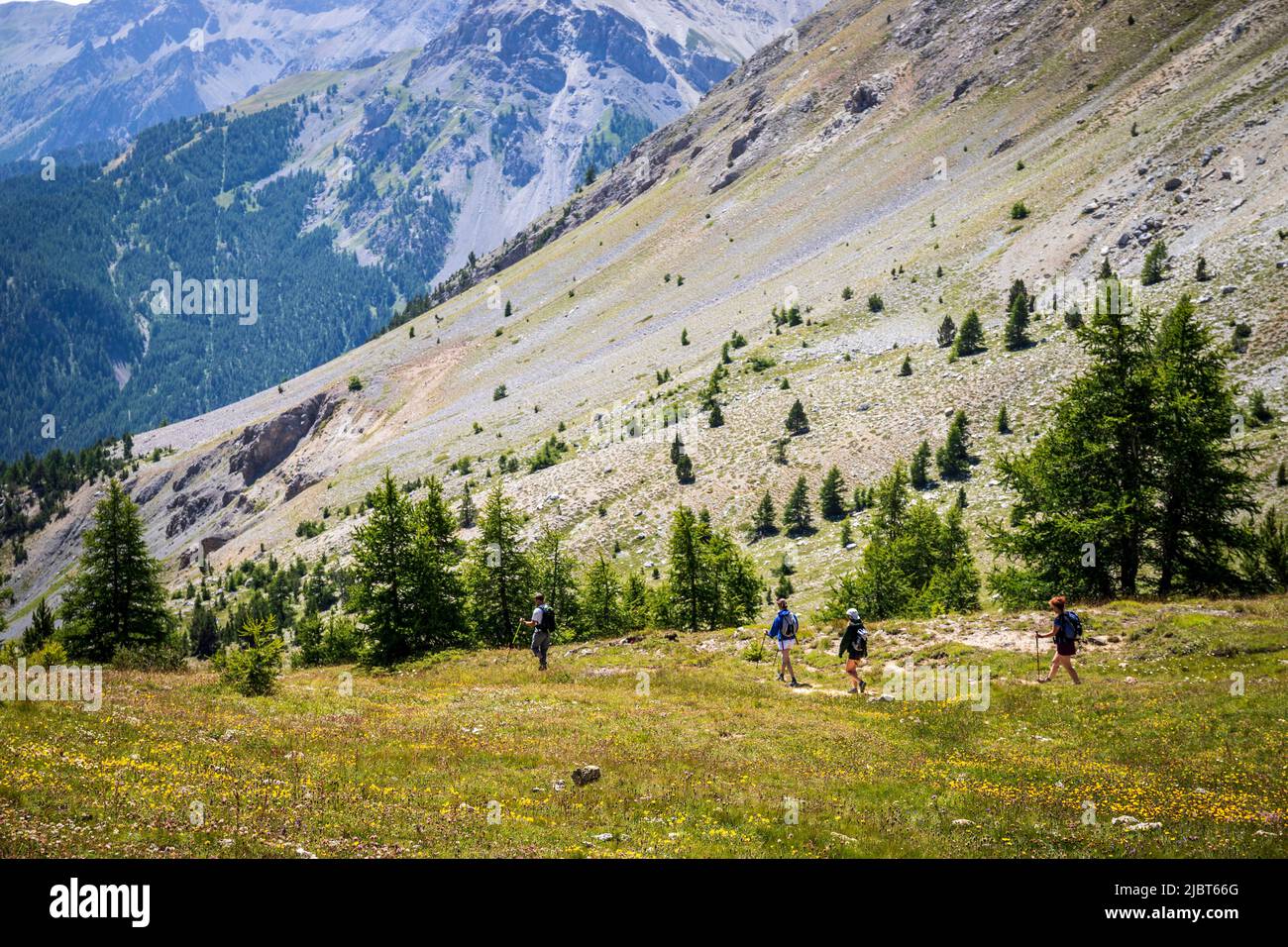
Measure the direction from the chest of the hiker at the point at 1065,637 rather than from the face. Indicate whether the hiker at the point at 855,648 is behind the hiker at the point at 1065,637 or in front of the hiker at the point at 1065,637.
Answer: in front

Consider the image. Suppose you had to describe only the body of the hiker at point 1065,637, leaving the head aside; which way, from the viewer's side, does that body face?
to the viewer's left

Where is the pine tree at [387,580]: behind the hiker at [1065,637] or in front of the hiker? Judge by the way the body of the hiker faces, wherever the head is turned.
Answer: in front

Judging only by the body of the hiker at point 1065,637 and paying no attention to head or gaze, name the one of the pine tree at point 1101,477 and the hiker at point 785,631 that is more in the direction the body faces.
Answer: the hiker

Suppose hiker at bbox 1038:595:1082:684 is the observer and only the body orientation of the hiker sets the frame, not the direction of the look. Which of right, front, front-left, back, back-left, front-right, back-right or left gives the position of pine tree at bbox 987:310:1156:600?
right

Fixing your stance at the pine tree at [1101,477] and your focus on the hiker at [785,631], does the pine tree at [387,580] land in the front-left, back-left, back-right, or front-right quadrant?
front-right

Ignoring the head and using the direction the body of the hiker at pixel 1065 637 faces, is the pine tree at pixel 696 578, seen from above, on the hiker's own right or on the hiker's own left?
on the hiker's own right
